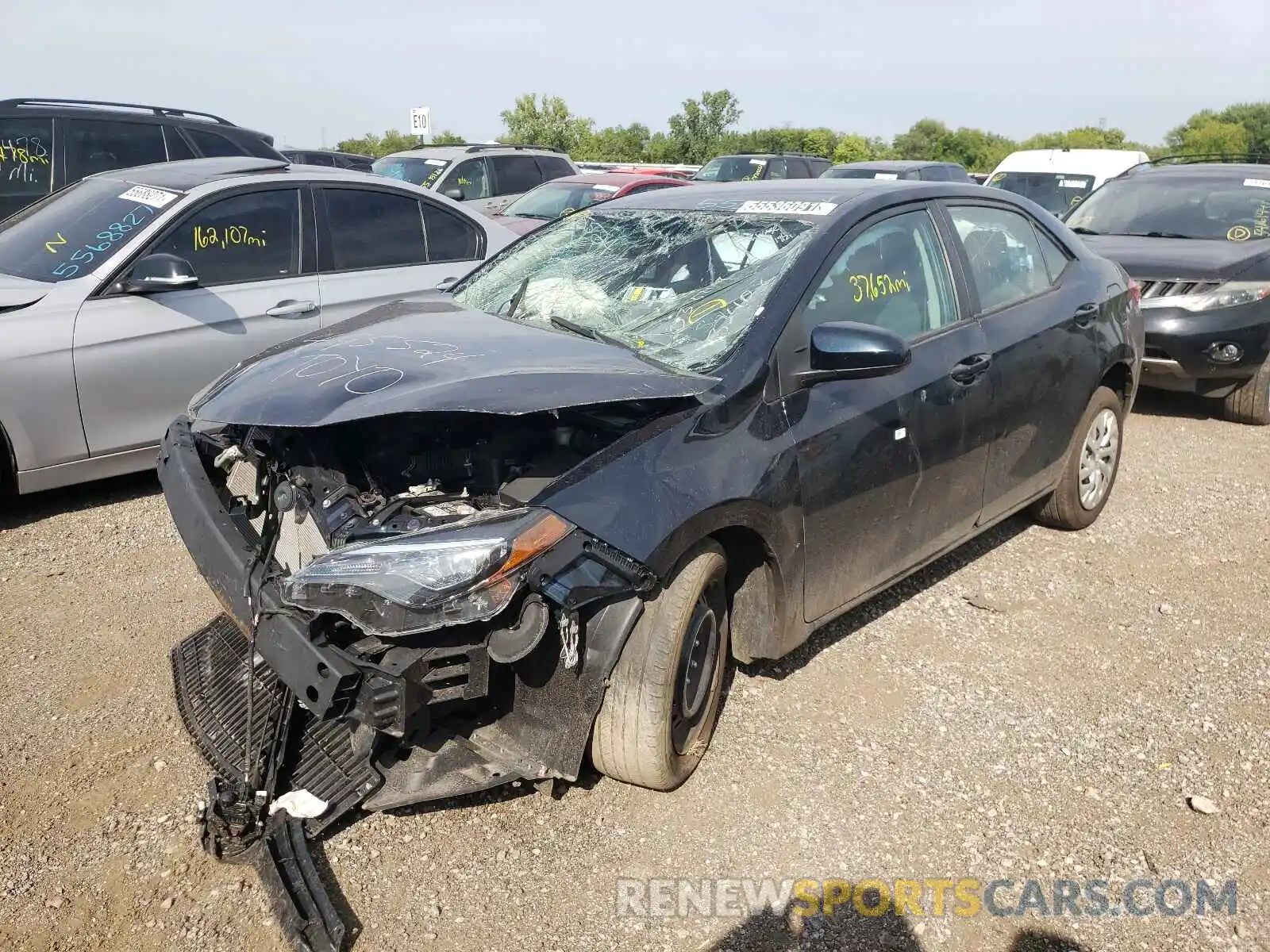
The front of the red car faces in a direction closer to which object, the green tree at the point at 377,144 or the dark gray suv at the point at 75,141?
the dark gray suv

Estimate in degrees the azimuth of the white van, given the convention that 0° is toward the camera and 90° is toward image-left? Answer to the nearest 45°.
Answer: approximately 45°

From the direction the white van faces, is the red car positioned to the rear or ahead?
ahead

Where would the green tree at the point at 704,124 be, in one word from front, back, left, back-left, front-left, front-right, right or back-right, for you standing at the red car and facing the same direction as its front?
back-right

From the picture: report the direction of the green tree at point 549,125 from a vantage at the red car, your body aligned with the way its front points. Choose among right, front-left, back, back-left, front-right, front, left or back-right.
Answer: back-right

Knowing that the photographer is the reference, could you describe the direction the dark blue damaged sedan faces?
facing the viewer and to the left of the viewer

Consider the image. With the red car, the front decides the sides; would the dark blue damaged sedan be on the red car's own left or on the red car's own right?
on the red car's own left

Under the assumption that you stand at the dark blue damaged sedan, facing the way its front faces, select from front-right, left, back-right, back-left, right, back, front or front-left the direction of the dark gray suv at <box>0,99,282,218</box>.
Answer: right

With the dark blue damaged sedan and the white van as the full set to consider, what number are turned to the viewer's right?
0

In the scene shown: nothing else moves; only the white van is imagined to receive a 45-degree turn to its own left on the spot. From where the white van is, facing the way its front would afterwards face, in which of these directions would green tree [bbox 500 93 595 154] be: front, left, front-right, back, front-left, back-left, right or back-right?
back-right

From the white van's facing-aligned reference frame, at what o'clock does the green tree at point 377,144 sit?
The green tree is roughly at 3 o'clock from the white van.

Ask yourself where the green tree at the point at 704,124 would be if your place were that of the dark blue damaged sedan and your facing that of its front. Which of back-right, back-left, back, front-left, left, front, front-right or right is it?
back-right

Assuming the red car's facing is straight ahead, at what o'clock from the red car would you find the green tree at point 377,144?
The green tree is roughly at 4 o'clock from the red car.
